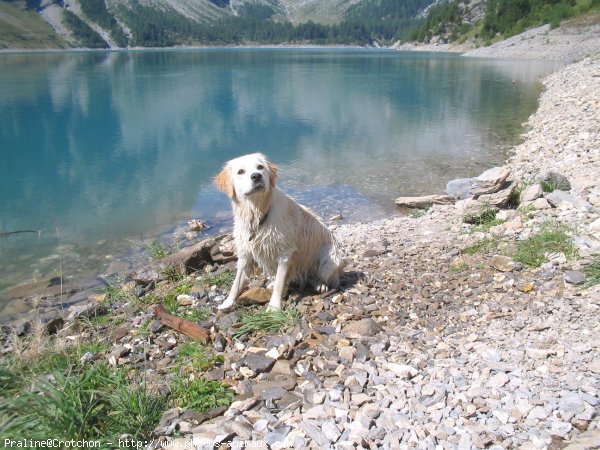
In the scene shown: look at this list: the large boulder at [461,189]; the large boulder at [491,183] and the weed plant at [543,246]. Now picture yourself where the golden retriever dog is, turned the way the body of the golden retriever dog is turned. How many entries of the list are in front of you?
0

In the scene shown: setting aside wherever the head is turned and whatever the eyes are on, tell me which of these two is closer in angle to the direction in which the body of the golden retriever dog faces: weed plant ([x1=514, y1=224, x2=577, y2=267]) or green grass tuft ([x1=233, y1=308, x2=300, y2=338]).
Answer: the green grass tuft

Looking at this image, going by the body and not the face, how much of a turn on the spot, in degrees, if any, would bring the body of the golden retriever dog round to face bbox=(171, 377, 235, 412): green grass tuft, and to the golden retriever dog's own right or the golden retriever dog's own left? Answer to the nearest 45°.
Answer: approximately 45° to the golden retriever dog's own left

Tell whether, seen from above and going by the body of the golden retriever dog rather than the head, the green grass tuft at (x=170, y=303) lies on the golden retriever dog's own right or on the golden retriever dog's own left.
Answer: on the golden retriever dog's own right

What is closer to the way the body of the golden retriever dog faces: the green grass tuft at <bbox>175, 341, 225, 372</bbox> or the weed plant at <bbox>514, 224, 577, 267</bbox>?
the green grass tuft

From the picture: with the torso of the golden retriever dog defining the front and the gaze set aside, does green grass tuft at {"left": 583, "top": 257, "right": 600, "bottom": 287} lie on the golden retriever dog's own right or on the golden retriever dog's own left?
on the golden retriever dog's own left

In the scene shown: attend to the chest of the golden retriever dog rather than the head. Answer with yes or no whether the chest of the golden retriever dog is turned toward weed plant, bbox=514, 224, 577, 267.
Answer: no

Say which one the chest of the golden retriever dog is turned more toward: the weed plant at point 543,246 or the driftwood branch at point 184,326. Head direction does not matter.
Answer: the driftwood branch

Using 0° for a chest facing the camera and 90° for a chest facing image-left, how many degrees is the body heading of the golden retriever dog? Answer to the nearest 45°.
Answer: approximately 45°

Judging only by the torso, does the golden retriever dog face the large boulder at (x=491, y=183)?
no

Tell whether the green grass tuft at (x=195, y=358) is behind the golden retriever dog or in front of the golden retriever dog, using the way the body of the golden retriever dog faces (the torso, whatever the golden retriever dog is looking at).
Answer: in front

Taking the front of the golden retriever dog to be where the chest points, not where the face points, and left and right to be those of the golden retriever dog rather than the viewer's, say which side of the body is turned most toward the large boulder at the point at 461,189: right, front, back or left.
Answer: back
